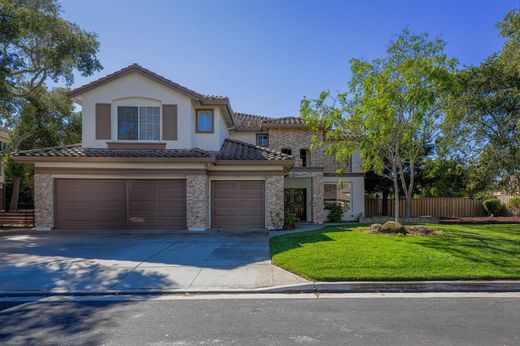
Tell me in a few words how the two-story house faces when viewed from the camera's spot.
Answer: facing the viewer

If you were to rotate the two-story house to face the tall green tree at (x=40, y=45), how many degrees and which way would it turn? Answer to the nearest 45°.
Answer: approximately 135° to its right

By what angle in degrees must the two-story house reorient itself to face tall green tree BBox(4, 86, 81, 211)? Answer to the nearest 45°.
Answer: approximately 135° to its right

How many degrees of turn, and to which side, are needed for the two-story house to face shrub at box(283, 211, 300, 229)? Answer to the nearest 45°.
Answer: approximately 90° to its left

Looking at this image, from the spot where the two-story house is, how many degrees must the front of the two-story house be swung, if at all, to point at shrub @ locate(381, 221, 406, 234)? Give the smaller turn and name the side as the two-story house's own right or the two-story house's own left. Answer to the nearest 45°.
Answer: approximately 45° to the two-story house's own left
